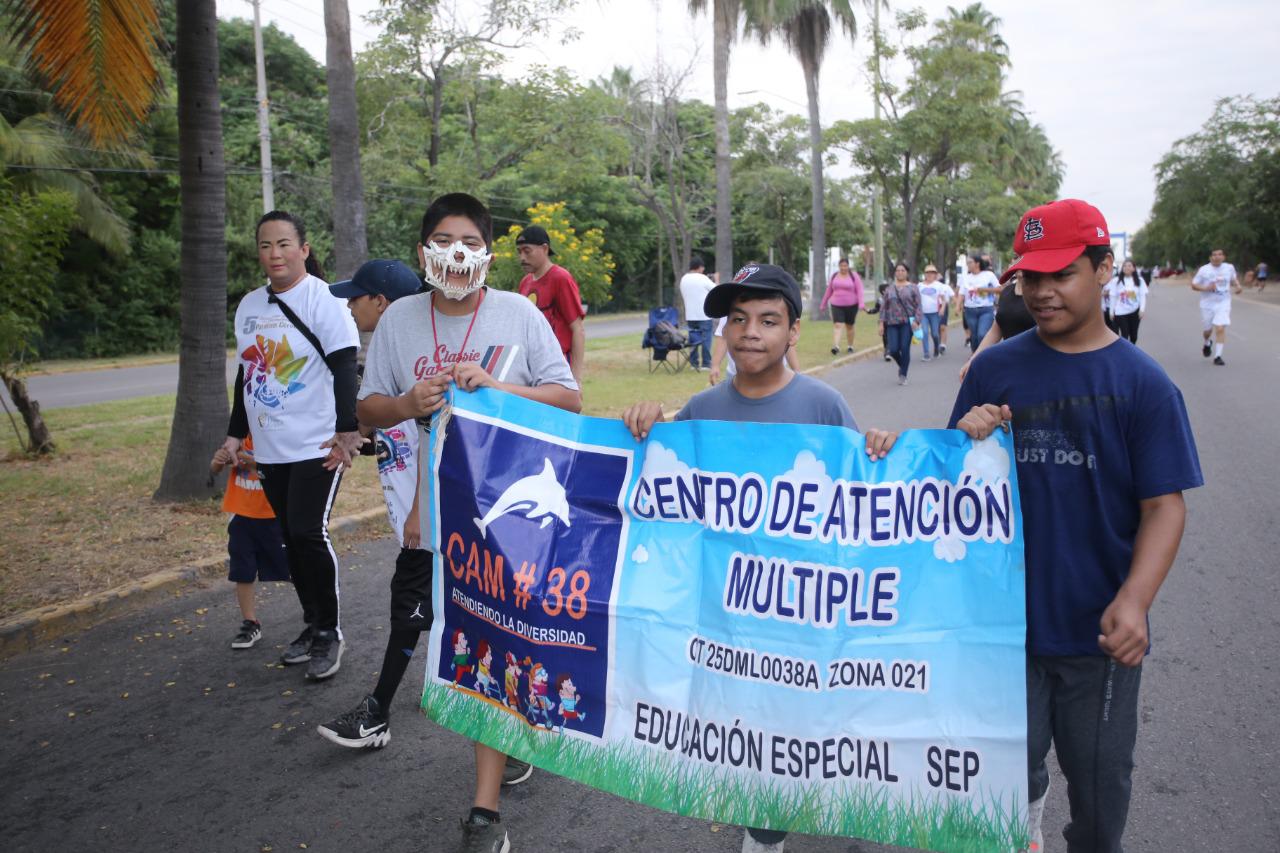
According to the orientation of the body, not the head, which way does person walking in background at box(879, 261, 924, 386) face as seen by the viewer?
toward the camera

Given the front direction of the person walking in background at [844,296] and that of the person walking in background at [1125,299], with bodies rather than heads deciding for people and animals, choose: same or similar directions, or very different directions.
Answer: same or similar directions

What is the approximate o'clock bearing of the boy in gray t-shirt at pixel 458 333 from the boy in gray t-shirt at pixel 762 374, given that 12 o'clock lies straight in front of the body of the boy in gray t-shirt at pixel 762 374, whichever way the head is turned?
the boy in gray t-shirt at pixel 458 333 is roughly at 4 o'clock from the boy in gray t-shirt at pixel 762 374.

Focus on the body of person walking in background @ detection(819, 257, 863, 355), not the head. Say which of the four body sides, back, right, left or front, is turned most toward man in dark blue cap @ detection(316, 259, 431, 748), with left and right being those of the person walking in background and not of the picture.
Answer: front

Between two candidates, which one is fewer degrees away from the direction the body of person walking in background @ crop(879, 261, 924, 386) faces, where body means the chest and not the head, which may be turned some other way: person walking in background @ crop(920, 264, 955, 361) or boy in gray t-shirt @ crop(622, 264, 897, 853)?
the boy in gray t-shirt

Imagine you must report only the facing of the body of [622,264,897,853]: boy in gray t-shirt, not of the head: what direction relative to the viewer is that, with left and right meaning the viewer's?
facing the viewer

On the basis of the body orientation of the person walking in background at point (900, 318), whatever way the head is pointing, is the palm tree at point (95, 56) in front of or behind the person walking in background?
in front

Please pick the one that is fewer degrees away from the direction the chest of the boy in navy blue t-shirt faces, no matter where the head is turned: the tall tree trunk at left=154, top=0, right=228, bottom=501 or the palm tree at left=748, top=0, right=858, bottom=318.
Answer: the tall tree trunk

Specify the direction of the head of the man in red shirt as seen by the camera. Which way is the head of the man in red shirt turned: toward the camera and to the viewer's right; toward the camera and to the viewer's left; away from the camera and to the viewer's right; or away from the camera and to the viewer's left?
toward the camera and to the viewer's left

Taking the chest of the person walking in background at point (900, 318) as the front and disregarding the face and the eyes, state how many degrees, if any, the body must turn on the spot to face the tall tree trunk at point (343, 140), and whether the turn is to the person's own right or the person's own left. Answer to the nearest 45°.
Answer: approximately 45° to the person's own right

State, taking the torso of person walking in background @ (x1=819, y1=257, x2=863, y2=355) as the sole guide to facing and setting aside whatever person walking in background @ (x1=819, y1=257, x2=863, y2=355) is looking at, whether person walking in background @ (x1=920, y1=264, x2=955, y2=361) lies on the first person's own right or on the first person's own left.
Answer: on the first person's own left

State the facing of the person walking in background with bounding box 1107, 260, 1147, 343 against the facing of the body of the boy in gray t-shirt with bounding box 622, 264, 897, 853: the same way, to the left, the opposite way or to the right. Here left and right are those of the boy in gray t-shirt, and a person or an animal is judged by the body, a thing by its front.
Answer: the same way

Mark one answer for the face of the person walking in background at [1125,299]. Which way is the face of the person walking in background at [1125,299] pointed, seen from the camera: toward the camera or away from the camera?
toward the camera

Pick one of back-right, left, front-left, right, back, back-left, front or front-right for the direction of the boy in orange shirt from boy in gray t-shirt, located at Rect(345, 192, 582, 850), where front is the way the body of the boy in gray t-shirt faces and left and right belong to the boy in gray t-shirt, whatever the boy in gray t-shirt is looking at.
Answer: back-right

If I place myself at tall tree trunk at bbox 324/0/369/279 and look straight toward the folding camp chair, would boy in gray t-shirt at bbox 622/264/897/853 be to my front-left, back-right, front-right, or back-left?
back-right

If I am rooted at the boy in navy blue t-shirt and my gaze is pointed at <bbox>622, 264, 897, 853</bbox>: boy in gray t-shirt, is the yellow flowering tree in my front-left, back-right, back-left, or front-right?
front-right

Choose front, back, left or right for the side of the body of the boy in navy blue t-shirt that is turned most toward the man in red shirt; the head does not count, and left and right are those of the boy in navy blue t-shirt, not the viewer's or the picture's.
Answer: right

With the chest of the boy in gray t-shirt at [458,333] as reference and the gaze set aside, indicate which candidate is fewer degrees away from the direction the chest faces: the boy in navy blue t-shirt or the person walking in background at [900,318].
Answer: the boy in navy blue t-shirt

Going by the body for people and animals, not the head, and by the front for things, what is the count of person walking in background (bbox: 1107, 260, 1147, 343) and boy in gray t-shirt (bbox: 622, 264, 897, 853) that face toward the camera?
2

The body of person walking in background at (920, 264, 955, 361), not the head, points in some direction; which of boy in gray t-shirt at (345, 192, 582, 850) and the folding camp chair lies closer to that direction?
the boy in gray t-shirt

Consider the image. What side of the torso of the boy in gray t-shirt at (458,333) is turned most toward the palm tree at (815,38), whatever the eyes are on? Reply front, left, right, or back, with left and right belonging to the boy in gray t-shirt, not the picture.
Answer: back

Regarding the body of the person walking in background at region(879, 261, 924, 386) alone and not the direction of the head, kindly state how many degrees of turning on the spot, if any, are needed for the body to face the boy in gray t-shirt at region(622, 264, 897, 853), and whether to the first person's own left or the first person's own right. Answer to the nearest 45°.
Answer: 0° — they already face them
